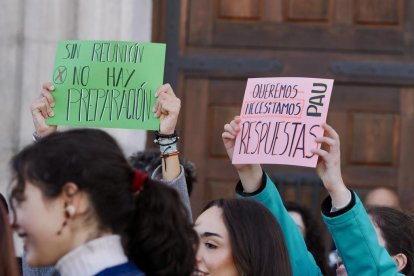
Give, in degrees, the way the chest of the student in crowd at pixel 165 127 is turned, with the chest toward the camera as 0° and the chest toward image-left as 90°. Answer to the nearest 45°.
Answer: approximately 0°

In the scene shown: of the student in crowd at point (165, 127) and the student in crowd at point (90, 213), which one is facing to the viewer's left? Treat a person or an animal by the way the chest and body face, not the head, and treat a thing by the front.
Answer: the student in crowd at point (90, 213)

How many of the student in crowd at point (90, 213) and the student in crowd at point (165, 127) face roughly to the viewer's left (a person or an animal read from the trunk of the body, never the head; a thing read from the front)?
1

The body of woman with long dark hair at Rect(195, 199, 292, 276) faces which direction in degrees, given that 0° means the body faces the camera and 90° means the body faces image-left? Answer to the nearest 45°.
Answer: approximately 45°

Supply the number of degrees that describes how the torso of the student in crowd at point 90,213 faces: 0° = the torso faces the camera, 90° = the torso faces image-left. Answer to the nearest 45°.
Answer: approximately 90°

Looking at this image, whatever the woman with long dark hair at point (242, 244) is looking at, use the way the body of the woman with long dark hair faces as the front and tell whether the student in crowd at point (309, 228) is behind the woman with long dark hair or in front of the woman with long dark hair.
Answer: behind
